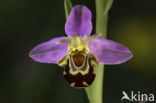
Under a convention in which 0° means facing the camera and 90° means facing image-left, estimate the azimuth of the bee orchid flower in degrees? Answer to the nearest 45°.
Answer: approximately 0°
